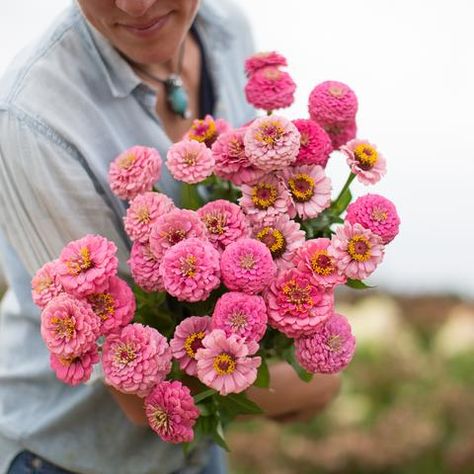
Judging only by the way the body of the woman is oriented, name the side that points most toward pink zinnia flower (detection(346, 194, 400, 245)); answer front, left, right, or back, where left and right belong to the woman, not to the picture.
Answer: front

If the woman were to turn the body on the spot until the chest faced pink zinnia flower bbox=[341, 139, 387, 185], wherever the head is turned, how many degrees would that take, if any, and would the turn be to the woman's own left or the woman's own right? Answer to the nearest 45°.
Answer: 0° — they already face it

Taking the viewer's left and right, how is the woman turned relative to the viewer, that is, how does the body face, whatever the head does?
facing the viewer and to the right of the viewer
